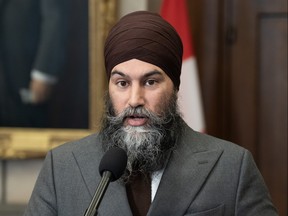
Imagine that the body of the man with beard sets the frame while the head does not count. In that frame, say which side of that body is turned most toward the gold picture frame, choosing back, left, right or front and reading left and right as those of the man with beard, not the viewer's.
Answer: back

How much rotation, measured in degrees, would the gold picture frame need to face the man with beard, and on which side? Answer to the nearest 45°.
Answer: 0° — it already faces them

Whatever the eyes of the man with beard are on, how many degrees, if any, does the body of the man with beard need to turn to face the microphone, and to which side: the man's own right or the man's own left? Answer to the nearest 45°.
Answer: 0° — they already face it

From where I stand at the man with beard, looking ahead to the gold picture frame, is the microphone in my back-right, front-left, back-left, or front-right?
back-left

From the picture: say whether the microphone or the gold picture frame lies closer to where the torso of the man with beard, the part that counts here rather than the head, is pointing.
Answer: the microphone

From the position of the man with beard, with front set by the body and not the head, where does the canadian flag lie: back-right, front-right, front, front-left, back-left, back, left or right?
back

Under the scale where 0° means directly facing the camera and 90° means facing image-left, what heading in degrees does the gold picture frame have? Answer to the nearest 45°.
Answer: approximately 0°

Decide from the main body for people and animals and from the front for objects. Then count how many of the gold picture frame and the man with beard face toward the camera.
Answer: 2

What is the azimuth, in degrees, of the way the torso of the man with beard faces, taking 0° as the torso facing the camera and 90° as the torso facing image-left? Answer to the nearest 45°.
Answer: approximately 0°

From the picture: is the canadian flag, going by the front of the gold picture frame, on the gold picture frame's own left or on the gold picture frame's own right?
on the gold picture frame's own left

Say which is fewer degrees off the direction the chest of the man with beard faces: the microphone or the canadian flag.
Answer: the microphone

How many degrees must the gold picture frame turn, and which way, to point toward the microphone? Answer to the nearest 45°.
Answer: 0° — it already faces it
